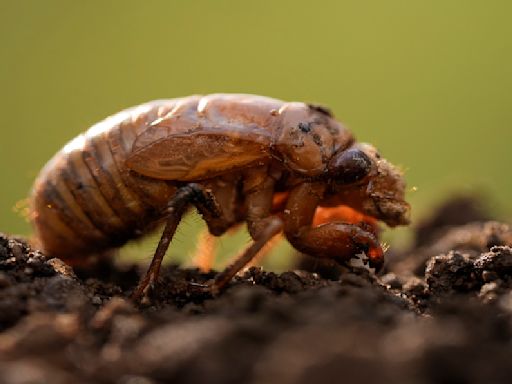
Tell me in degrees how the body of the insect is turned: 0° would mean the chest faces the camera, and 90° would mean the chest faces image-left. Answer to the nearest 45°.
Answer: approximately 270°
